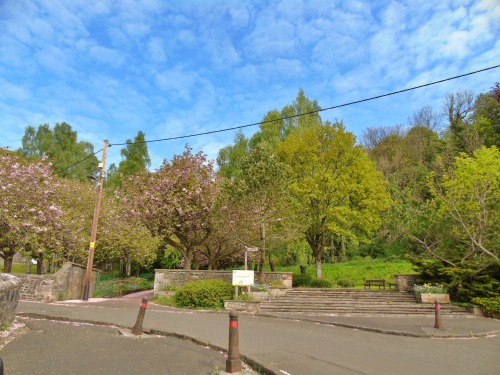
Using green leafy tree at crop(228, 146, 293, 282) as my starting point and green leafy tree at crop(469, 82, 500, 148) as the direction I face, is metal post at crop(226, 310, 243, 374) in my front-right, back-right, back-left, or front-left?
back-right

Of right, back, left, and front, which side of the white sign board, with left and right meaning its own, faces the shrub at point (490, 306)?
left

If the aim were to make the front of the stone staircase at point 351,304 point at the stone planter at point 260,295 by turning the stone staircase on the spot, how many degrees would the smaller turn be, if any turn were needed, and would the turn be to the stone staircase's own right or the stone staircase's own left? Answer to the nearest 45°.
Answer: approximately 90° to the stone staircase's own right

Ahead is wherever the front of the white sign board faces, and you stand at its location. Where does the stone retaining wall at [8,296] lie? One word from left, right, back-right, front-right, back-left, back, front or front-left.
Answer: front-right

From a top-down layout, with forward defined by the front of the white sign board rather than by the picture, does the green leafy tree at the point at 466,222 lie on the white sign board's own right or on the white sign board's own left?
on the white sign board's own left

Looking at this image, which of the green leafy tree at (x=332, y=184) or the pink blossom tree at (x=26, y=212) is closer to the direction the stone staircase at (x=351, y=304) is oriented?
the pink blossom tree

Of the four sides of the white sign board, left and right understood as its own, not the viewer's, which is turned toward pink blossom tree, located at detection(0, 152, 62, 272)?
right

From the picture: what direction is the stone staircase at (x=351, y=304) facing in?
toward the camera

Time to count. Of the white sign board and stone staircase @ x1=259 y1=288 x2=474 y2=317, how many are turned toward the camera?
2

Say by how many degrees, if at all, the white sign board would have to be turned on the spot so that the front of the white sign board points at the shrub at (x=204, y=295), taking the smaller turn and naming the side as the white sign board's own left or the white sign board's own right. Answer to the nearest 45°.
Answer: approximately 135° to the white sign board's own right

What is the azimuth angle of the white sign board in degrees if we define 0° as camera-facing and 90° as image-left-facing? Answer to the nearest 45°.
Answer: approximately 0°

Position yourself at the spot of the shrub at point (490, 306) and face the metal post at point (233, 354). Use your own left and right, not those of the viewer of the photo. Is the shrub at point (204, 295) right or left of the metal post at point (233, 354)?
right
